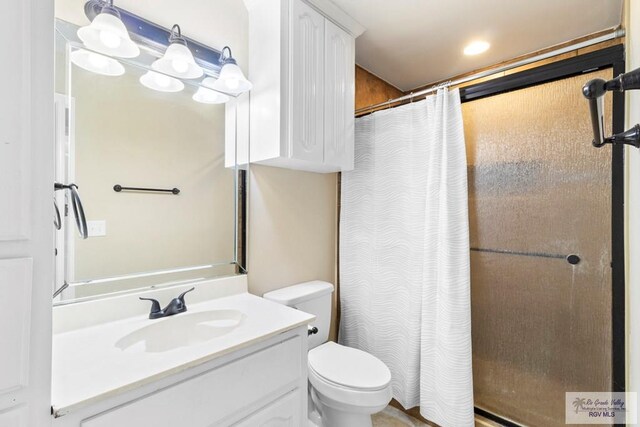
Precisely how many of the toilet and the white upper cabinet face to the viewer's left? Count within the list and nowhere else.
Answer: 0

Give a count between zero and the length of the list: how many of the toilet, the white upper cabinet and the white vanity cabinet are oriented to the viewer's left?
0

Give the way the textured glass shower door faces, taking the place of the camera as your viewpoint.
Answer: facing the viewer and to the left of the viewer

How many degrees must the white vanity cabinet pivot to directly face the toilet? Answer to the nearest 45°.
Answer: approximately 90° to its left

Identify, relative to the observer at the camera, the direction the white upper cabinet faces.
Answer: facing the viewer and to the right of the viewer

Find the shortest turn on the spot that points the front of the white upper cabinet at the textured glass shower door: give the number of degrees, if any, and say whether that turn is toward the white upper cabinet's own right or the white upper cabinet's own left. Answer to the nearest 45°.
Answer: approximately 45° to the white upper cabinet's own left

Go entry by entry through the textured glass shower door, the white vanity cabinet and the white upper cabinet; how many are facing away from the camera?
0

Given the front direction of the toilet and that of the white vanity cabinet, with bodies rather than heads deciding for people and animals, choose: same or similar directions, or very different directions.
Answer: same or similar directions

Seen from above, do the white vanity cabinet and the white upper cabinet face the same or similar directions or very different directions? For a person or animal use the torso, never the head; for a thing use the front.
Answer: same or similar directions

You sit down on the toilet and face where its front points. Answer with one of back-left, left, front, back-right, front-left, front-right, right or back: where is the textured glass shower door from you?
front-left
